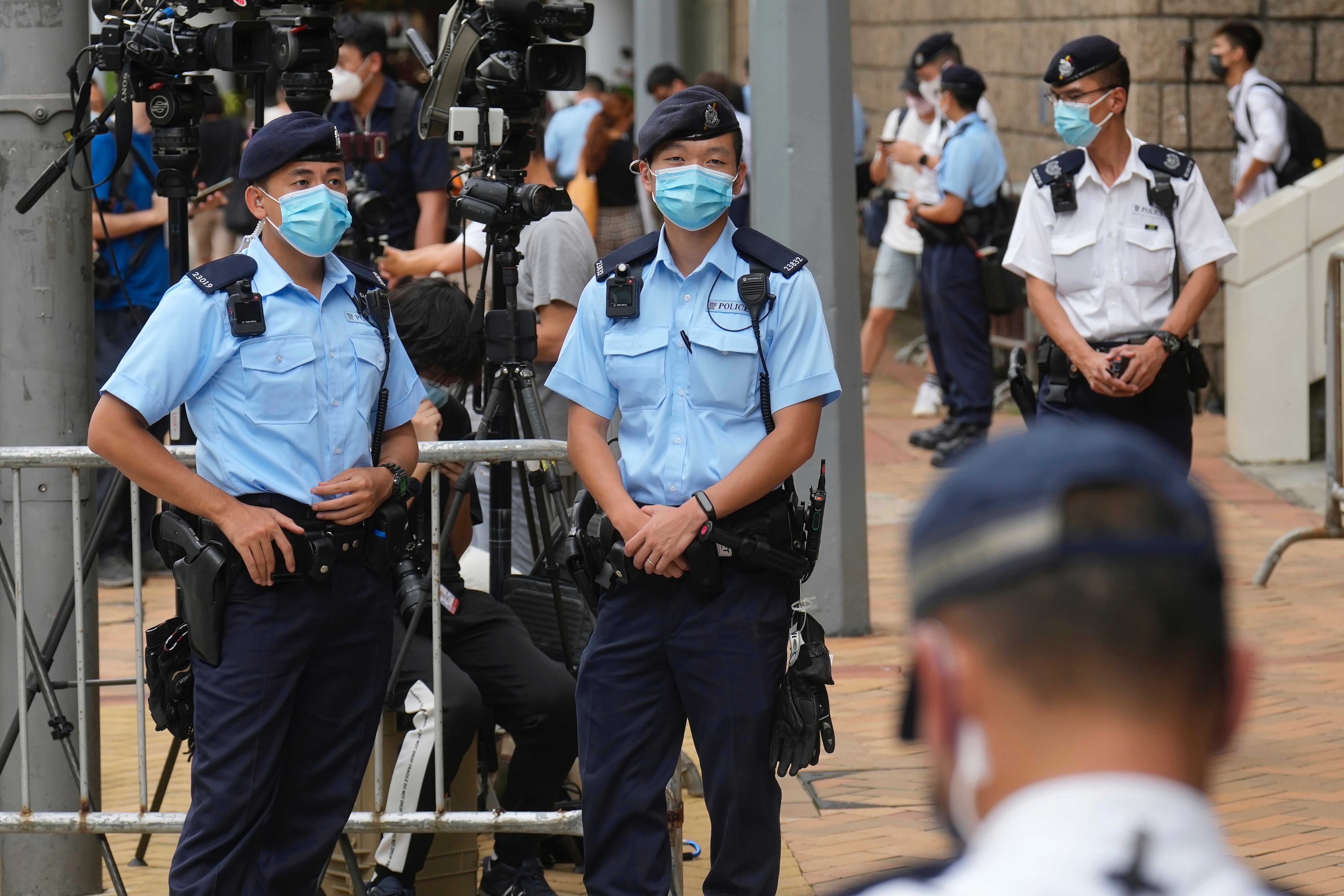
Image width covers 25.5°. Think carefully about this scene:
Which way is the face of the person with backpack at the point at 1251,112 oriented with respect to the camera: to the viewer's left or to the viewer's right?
to the viewer's left

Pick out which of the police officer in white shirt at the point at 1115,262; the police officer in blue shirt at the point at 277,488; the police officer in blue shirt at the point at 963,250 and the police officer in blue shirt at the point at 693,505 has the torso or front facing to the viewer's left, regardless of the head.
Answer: the police officer in blue shirt at the point at 963,250

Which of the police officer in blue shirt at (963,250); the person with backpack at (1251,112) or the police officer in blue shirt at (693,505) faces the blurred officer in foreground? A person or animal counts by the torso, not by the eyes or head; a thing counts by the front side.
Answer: the police officer in blue shirt at (693,505)

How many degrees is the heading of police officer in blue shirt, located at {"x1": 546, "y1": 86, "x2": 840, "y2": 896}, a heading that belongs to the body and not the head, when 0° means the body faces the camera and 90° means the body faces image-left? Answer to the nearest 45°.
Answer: approximately 0°

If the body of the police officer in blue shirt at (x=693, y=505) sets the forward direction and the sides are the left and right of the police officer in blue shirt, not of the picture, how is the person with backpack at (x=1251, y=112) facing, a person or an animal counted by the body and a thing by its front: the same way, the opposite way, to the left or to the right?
to the right

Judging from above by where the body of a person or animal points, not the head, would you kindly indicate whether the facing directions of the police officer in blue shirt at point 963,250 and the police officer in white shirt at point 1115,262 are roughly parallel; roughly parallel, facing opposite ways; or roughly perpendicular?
roughly perpendicular

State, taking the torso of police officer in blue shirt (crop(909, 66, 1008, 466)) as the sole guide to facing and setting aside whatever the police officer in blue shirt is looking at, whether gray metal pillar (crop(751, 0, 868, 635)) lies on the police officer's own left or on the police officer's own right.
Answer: on the police officer's own left

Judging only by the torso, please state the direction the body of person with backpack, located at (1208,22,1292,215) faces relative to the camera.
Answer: to the viewer's left

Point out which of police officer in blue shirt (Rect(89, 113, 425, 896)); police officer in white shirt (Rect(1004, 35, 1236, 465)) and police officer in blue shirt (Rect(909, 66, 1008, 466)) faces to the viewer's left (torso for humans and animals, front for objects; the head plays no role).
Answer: police officer in blue shirt (Rect(909, 66, 1008, 466))
